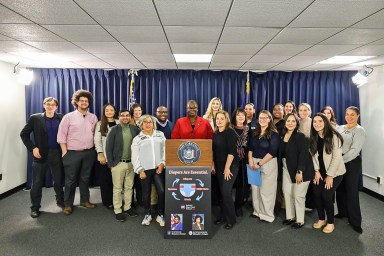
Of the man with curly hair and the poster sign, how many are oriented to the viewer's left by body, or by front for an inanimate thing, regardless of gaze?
0

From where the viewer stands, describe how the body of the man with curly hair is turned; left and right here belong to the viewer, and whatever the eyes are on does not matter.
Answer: facing the viewer and to the right of the viewer

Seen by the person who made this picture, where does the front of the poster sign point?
facing the viewer

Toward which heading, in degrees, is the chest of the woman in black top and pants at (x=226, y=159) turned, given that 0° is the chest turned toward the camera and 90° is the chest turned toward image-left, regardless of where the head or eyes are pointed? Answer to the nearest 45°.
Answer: approximately 45°

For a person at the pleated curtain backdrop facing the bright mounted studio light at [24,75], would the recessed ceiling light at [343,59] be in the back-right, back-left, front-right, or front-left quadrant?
back-left
